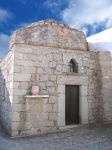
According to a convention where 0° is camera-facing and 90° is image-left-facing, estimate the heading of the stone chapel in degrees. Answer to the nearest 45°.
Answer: approximately 315°
